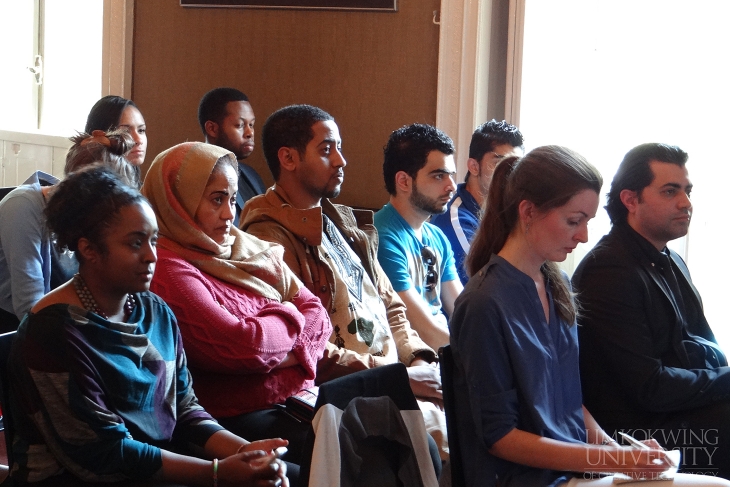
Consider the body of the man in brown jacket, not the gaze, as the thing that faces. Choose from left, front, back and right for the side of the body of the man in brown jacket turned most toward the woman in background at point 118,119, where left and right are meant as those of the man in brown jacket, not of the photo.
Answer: back

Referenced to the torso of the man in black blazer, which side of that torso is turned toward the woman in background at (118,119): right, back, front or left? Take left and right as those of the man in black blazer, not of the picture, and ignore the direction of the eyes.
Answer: back

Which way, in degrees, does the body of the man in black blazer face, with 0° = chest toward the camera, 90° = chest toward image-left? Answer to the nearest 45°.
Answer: approximately 315°

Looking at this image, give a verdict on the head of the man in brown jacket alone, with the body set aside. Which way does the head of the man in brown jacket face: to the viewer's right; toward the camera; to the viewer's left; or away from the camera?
to the viewer's right

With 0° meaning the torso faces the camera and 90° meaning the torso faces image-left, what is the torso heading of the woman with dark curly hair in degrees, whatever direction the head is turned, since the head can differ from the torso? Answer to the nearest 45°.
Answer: approximately 315°

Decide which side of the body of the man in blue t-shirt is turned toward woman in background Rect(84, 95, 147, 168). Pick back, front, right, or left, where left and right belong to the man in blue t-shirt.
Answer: back

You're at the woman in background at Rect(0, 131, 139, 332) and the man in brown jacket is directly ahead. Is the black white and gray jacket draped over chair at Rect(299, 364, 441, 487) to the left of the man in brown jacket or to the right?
right

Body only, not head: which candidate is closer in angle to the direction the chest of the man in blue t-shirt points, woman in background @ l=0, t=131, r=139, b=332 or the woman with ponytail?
the woman with ponytail

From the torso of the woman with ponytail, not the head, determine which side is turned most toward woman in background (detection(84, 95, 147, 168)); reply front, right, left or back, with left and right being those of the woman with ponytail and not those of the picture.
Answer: back
